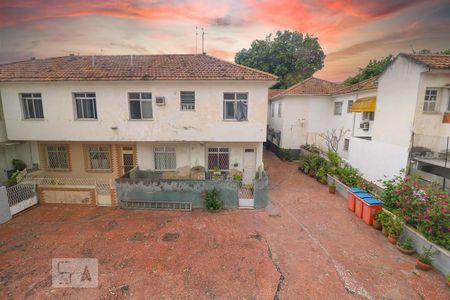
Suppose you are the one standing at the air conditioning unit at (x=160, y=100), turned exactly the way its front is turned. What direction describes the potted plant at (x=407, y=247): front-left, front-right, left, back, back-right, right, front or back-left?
front-left

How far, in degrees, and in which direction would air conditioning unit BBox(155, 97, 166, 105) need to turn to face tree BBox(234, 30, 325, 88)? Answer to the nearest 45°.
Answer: approximately 135° to its left

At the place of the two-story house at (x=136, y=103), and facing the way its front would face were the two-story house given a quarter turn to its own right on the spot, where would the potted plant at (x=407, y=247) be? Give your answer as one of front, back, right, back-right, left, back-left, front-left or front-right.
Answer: back-left

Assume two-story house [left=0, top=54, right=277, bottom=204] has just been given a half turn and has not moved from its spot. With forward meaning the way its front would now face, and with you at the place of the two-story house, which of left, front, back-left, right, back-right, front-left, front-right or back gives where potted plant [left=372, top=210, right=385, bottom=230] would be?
back-right

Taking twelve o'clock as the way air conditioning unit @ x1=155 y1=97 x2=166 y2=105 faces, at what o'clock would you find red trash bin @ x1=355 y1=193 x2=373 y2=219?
The red trash bin is roughly at 10 o'clock from the air conditioning unit.

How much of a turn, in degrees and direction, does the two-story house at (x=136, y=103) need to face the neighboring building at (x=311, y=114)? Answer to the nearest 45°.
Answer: approximately 90° to its left

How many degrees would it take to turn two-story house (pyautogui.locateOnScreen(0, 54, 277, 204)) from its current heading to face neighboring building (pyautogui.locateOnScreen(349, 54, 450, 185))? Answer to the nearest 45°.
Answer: approximately 45° to its left

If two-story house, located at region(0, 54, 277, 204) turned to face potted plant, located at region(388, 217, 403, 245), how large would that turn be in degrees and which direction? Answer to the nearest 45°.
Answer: approximately 45° to its left

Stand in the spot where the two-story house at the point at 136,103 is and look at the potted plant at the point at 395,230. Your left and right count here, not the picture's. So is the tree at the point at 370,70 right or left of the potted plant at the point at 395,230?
left

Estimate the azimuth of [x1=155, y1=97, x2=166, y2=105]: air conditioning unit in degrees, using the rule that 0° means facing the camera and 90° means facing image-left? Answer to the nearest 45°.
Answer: approximately 0°

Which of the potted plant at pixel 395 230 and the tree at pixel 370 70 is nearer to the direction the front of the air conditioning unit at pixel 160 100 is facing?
the potted plant

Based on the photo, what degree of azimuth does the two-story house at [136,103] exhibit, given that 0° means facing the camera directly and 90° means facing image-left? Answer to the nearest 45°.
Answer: approximately 0°
